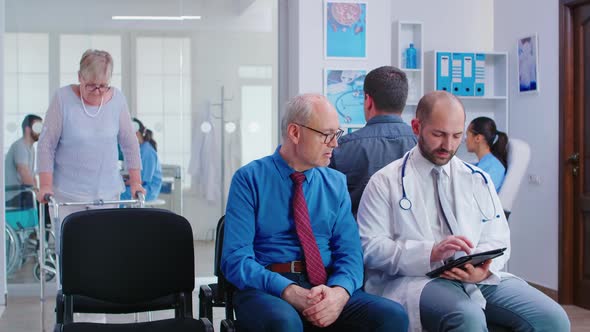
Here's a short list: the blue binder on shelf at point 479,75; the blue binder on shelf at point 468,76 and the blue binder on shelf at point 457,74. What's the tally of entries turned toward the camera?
3

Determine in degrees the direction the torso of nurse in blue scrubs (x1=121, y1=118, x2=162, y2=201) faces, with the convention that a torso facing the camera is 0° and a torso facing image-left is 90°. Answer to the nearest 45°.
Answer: approximately 90°

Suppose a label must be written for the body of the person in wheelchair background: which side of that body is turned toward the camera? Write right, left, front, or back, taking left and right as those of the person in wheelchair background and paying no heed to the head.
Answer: right

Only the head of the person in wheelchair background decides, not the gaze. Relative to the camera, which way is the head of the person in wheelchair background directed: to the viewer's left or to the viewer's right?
to the viewer's right

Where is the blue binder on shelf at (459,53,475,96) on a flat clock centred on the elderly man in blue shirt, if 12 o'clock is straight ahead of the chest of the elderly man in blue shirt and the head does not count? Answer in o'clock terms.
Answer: The blue binder on shelf is roughly at 8 o'clock from the elderly man in blue shirt.

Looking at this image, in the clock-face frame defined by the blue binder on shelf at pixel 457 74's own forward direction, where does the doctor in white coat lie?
The doctor in white coat is roughly at 12 o'clock from the blue binder on shelf.

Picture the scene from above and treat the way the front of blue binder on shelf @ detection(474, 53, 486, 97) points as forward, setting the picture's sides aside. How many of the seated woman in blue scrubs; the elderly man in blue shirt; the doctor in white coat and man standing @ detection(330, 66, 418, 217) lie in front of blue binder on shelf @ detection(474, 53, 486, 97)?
4

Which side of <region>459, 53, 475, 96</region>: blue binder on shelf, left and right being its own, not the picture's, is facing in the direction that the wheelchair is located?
right

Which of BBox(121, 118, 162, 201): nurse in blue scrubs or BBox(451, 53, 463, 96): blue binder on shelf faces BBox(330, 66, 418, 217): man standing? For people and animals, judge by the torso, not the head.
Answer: the blue binder on shelf

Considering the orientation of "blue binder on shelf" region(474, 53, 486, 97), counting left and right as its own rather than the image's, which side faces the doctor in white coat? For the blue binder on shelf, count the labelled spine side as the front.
front

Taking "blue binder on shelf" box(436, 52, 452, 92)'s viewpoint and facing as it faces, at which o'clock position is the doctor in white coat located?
The doctor in white coat is roughly at 12 o'clock from the blue binder on shelf.

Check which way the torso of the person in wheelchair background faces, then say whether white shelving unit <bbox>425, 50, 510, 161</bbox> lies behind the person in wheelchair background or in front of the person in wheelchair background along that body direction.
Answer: in front
